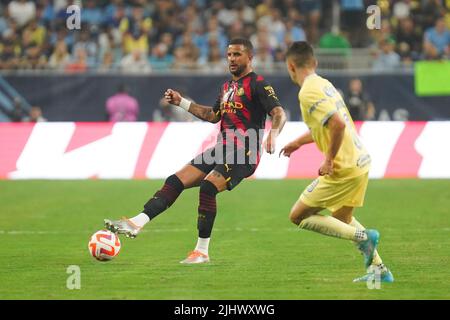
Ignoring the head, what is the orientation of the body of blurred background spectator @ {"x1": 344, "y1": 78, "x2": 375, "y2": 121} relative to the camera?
toward the camera

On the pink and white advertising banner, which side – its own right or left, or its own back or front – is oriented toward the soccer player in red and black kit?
front

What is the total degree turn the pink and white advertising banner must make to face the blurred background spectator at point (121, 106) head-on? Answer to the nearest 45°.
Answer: approximately 180°

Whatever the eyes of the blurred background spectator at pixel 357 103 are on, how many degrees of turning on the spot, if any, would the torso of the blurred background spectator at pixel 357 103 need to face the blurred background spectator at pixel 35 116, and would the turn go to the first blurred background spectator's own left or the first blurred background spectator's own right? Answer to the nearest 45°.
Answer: approximately 90° to the first blurred background spectator's own right

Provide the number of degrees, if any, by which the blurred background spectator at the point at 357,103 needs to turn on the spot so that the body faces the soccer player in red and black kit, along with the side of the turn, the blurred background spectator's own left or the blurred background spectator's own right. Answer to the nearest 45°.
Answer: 0° — they already face them

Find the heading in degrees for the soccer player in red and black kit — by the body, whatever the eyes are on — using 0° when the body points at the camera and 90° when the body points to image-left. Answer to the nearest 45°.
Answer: approximately 45°

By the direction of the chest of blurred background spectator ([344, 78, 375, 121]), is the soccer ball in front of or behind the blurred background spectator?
in front

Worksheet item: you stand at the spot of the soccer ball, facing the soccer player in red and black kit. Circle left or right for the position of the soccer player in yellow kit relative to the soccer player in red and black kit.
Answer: right

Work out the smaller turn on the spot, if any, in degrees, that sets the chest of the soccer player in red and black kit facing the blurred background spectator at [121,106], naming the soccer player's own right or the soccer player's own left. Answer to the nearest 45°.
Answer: approximately 135° to the soccer player's own right

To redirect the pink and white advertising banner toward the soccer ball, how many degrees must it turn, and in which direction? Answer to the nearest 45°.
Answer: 0° — it already faces it

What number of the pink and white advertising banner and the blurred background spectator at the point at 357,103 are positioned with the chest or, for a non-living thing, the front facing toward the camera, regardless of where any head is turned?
2

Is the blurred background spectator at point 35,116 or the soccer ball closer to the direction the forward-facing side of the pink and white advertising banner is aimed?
the soccer ball

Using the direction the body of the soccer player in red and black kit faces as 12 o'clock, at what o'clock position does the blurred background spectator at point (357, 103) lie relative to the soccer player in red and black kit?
The blurred background spectator is roughly at 5 o'clock from the soccer player in red and black kit.

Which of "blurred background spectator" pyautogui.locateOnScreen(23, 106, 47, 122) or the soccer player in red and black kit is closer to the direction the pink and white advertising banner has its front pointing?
the soccer player in red and black kit

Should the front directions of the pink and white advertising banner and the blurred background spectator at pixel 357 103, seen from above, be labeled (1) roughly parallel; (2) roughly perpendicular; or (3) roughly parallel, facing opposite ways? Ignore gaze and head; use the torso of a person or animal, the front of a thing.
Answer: roughly parallel

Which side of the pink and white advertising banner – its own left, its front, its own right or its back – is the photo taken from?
front

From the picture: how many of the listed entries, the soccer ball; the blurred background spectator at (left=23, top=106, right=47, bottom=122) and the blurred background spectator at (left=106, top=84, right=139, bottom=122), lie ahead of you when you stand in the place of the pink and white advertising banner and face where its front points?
1

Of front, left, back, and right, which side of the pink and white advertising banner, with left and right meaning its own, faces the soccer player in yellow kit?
front
